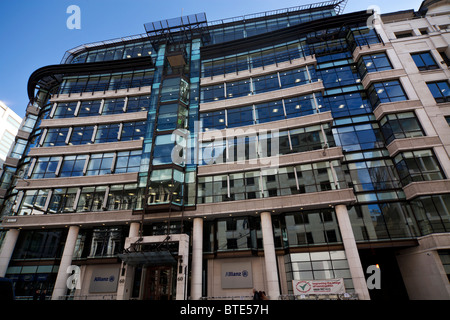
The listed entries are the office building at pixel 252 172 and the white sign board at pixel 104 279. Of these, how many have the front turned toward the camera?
2

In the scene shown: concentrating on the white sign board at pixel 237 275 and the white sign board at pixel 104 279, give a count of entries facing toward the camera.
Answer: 2

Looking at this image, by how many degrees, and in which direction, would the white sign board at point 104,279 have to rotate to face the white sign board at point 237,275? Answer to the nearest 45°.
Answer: approximately 45° to its left

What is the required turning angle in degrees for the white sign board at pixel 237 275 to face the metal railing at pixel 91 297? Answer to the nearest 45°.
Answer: approximately 90° to its right

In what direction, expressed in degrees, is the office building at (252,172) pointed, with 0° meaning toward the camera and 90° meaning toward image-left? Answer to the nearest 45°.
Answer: approximately 0°

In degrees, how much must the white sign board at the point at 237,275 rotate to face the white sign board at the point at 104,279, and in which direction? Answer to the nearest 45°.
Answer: approximately 90° to its right
